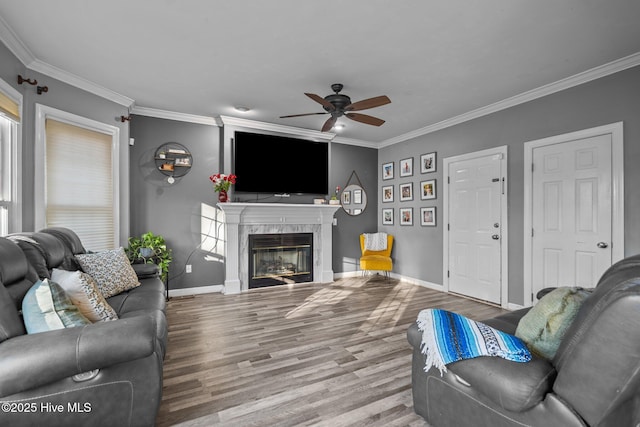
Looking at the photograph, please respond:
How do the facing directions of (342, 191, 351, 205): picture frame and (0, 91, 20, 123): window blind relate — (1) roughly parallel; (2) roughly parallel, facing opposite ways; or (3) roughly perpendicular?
roughly perpendicular

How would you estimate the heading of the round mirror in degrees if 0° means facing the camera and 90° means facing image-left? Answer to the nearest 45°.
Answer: approximately 0°

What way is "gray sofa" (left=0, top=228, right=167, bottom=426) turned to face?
to the viewer's right

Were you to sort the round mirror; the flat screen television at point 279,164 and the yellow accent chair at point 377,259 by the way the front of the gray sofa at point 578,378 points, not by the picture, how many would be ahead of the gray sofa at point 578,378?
3

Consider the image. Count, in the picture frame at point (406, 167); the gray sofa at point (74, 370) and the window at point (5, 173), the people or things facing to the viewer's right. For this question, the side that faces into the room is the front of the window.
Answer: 2

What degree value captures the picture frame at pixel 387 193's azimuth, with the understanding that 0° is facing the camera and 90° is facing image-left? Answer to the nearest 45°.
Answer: approximately 45°

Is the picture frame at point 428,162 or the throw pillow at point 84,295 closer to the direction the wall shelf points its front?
the throw pillow

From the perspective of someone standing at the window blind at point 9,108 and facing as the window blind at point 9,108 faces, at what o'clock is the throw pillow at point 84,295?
The throw pillow is roughly at 1 o'clock from the window blind.

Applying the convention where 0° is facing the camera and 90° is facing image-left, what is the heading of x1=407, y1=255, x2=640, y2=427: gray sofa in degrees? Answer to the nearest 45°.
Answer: approximately 135°

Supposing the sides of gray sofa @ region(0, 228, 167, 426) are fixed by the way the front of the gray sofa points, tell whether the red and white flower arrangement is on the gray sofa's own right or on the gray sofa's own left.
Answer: on the gray sofa's own left

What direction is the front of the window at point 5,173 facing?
to the viewer's right

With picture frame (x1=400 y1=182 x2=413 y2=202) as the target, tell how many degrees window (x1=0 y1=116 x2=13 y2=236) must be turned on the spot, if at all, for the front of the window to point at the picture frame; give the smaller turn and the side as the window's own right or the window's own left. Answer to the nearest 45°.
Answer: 0° — it already faces it

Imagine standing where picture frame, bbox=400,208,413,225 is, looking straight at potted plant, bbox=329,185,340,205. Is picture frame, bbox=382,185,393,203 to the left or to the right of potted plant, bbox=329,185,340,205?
right
